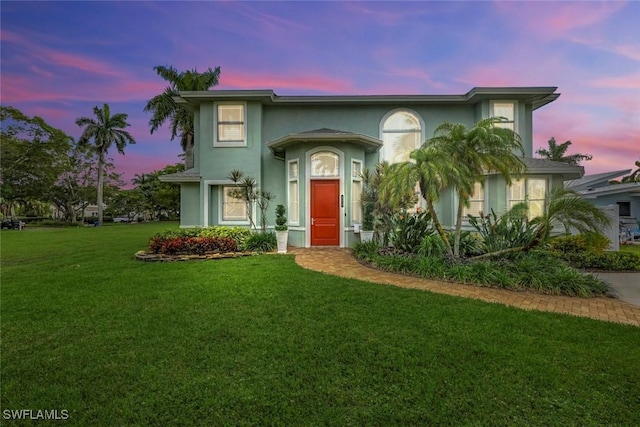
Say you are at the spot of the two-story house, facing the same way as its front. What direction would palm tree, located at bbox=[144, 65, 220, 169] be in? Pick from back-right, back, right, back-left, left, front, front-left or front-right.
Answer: back-right

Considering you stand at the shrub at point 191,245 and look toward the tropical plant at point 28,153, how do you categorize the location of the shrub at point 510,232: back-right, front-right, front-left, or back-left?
back-right

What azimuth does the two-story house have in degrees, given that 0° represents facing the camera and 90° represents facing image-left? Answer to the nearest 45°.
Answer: approximately 0°

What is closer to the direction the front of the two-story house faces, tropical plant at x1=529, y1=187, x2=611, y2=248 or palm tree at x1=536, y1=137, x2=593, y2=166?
the tropical plant

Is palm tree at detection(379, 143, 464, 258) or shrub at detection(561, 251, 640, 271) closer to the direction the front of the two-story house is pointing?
the palm tree

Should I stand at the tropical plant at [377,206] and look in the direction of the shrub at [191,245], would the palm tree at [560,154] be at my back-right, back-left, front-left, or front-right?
back-right

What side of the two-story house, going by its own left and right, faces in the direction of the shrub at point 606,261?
left

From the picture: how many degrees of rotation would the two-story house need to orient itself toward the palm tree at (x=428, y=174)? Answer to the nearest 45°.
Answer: approximately 45° to its left
